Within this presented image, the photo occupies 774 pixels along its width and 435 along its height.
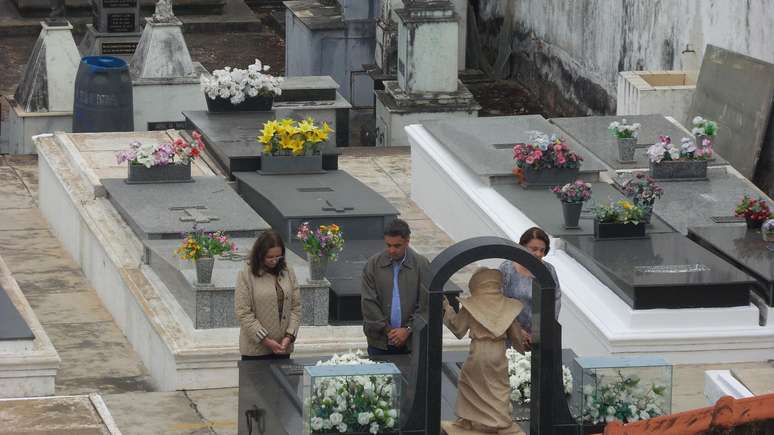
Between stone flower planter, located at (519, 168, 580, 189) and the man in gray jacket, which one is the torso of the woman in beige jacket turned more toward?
the man in gray jacket

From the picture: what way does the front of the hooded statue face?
away from the camera

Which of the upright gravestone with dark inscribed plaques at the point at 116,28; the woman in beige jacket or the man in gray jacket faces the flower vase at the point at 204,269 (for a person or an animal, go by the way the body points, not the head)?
the upright gravestone with dark inscribed plaques

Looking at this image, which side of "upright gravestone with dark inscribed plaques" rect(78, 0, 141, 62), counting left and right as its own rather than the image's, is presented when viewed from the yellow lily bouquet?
front

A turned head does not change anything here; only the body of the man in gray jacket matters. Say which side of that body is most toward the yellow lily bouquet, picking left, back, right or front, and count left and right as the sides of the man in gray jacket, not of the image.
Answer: back

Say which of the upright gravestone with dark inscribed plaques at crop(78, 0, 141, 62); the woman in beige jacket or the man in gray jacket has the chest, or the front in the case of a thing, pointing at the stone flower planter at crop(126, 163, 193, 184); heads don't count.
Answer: the upright gravestone with dark inscribed plaques

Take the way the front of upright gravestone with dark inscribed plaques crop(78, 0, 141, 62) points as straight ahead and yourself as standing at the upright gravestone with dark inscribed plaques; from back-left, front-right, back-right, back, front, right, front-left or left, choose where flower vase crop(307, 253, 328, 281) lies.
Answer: front

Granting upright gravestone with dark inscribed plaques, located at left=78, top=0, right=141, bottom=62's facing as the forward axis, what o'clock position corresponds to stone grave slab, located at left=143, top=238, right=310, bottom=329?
The stone grave slab is roughly at 12 o'clock from the upright gravestone with dark inscribed plaques.

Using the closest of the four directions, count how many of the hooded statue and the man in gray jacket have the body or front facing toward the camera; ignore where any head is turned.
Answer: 1

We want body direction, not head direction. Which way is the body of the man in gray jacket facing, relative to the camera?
toward the camera

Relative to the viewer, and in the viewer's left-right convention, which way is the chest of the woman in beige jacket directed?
facing the viewer and to the right of the viewer

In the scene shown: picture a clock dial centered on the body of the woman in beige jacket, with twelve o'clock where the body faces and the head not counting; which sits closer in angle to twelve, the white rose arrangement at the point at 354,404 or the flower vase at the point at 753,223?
the white rose arrangement

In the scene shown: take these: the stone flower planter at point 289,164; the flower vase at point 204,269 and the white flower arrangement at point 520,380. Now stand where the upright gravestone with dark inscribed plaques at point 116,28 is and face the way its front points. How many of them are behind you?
0

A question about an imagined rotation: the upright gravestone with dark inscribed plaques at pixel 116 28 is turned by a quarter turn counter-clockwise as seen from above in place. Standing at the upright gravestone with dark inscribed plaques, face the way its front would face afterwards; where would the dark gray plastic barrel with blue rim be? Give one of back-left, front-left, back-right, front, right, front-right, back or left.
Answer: right
